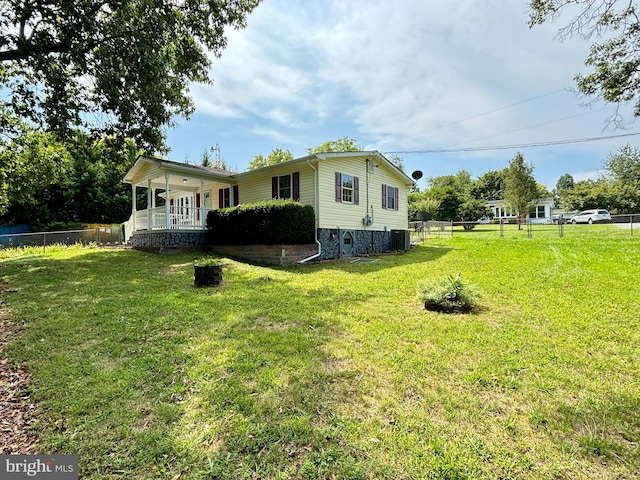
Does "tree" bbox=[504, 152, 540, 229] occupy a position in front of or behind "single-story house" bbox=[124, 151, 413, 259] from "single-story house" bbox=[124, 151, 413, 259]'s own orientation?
behind

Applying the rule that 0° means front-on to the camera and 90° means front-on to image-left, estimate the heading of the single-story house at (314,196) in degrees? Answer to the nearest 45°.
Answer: approximately 45°

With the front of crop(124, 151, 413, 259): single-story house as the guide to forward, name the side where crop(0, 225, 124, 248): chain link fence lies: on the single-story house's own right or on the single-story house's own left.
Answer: on the single-story house's own right

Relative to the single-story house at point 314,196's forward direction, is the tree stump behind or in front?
in front

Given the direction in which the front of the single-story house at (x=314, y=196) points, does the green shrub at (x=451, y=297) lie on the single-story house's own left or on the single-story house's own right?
on the single-story house's own left

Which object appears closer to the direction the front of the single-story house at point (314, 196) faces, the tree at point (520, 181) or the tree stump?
the tree stump

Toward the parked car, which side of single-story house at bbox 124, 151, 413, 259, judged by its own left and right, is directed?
back

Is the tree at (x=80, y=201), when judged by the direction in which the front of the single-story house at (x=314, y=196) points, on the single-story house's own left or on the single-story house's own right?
on the single-story house's own right

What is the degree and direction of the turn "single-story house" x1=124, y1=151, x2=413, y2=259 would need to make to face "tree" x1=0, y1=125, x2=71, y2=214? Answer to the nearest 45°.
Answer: approximately 45° to its right
